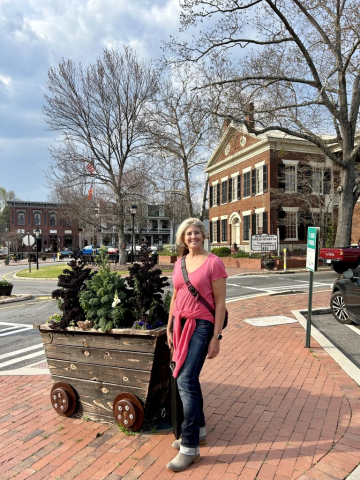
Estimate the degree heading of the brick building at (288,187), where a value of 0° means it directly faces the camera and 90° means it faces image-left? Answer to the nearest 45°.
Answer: approximately 45°

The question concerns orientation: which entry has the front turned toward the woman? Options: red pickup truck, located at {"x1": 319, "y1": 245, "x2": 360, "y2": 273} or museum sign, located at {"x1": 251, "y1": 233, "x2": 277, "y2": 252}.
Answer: the museum sign

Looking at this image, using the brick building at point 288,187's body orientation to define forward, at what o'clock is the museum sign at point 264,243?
The museum sign is roughly at 11 o'clock from the brick building.

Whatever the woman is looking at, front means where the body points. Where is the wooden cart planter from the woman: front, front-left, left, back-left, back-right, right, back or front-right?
right

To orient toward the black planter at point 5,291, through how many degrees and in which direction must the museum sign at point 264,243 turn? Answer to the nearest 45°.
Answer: approximately 45° to its right

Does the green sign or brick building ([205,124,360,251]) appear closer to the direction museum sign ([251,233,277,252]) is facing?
the green sign

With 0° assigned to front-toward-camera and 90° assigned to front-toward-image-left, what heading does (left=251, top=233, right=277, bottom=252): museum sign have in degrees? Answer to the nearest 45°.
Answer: approximately 0°

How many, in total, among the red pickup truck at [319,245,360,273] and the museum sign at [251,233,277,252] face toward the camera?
1

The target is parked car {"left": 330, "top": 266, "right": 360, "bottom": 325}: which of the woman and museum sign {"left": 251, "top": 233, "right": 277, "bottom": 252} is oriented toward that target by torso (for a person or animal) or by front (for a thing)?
the museum sign

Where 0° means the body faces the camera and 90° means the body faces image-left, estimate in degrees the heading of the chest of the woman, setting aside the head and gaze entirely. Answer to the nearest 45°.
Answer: approximately 45°

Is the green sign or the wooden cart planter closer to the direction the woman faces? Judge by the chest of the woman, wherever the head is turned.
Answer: the wooden cart planter
